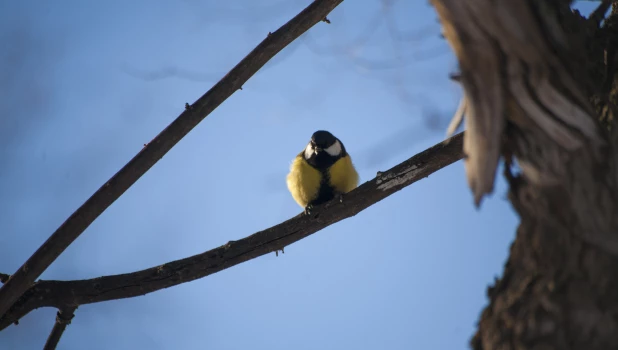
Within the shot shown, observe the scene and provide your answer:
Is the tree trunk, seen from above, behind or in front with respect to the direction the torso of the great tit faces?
in front

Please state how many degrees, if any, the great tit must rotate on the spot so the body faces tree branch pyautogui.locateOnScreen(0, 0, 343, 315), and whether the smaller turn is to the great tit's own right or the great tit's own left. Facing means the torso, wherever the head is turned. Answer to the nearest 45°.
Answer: approximately 45° to the great tit's own right

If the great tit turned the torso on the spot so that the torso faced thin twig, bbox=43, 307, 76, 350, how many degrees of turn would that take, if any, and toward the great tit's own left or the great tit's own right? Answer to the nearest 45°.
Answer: approximately 45° to the great tit's own right

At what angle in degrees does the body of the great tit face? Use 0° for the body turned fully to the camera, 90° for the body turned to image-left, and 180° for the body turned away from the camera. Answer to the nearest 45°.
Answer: approximately 0°
